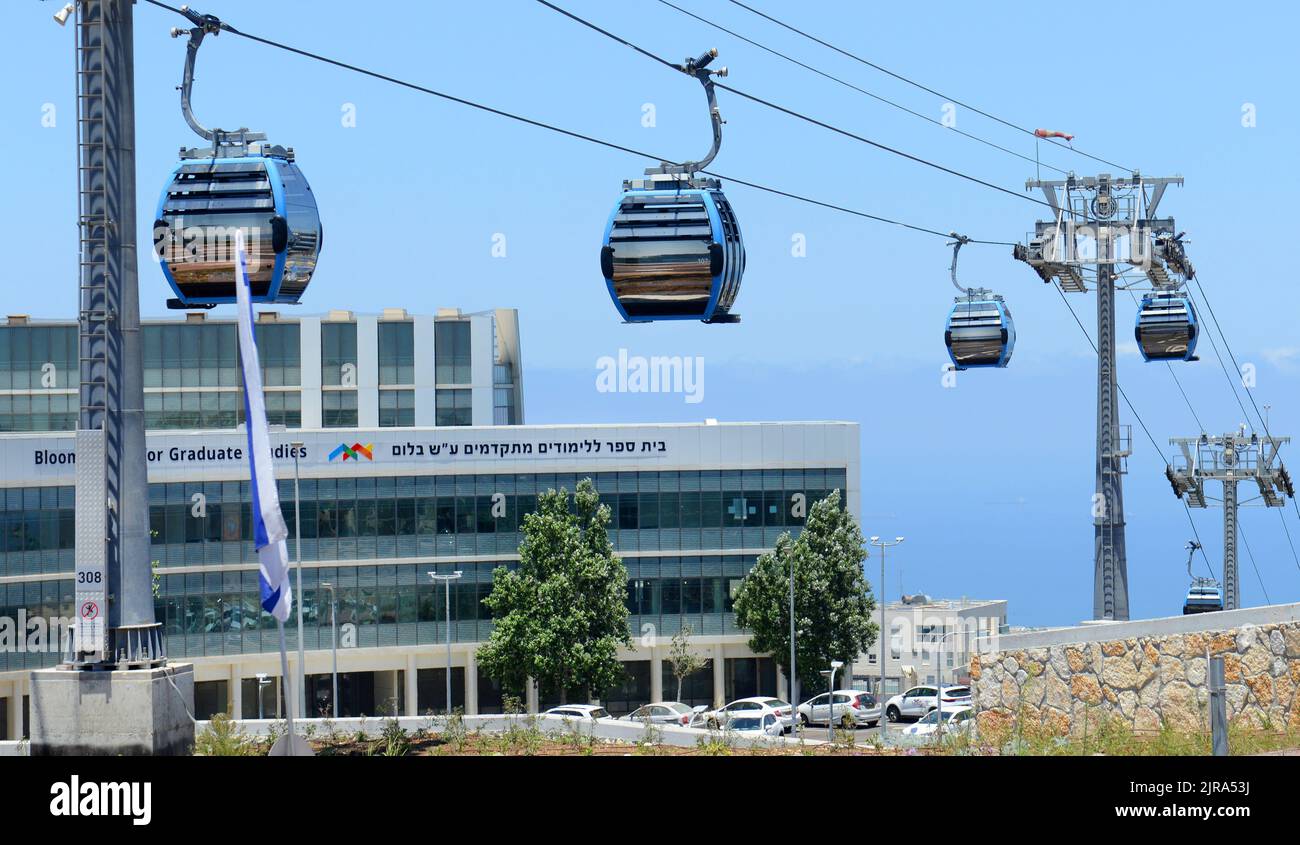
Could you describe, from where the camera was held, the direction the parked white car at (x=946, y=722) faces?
facing to the left of the viewer

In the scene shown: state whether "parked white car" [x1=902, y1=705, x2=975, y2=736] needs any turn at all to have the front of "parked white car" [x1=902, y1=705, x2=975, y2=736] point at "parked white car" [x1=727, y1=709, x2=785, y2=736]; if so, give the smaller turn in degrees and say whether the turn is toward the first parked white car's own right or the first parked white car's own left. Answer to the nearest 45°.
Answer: approximately 45° to the first parked white car's own right

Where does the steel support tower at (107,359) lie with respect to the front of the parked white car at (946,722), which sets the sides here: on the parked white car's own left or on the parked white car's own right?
on the parked white car's own left

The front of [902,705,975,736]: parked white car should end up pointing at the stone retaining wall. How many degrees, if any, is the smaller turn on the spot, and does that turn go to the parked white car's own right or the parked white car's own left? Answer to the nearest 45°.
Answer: approximately 90° to the parked white car's own left
